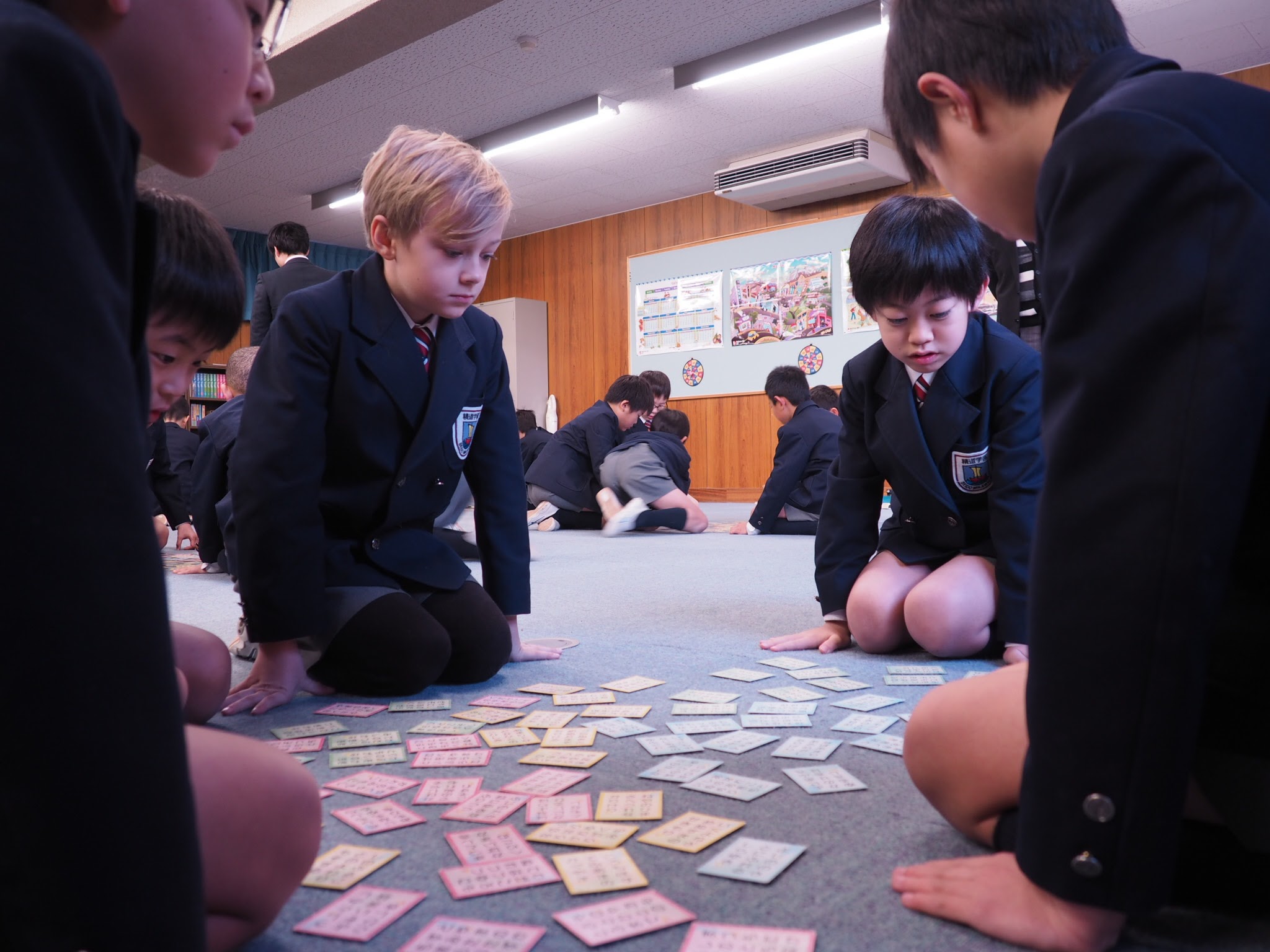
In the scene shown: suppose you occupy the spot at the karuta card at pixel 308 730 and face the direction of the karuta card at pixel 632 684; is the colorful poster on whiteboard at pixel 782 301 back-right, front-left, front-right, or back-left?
front-left

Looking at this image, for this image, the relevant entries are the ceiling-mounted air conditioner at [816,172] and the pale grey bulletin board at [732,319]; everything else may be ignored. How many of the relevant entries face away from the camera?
0

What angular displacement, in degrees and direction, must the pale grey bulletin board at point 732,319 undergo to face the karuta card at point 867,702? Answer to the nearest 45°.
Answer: approximately 45° to its left

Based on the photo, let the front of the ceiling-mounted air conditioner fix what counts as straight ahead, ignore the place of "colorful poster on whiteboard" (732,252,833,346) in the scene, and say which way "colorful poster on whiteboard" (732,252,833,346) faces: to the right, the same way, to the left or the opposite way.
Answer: the same way

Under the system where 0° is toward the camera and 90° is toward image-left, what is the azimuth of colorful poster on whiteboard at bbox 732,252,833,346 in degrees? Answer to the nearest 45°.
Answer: approximately 45°

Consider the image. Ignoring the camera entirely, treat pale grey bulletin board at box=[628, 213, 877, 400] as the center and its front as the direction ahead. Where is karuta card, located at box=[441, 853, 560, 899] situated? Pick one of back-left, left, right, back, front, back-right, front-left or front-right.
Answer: front-left

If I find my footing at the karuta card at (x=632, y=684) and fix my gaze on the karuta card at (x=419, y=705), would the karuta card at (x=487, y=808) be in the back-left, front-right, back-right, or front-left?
front-left

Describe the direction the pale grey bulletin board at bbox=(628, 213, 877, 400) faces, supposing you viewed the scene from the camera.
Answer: facing the viewer and to the left of the viewer

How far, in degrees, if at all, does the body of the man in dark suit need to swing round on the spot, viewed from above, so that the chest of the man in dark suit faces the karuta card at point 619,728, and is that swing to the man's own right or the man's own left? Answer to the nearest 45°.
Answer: approximately 135° to the man's own left

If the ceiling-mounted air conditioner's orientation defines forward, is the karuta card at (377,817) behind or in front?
in front

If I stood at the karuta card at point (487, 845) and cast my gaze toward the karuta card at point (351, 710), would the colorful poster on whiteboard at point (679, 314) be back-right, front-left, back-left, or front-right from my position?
front-right

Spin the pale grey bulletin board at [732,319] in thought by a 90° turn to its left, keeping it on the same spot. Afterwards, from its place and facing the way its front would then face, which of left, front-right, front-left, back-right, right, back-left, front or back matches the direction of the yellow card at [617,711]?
front-right

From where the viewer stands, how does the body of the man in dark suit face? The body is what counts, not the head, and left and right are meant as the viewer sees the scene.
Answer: facing away from the viewer and to the left of the viewer

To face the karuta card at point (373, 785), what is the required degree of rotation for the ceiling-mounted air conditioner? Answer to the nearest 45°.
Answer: approximately 45° to its left

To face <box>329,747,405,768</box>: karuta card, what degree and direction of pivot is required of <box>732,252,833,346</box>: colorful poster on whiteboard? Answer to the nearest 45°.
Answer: approximately 45° to its left
